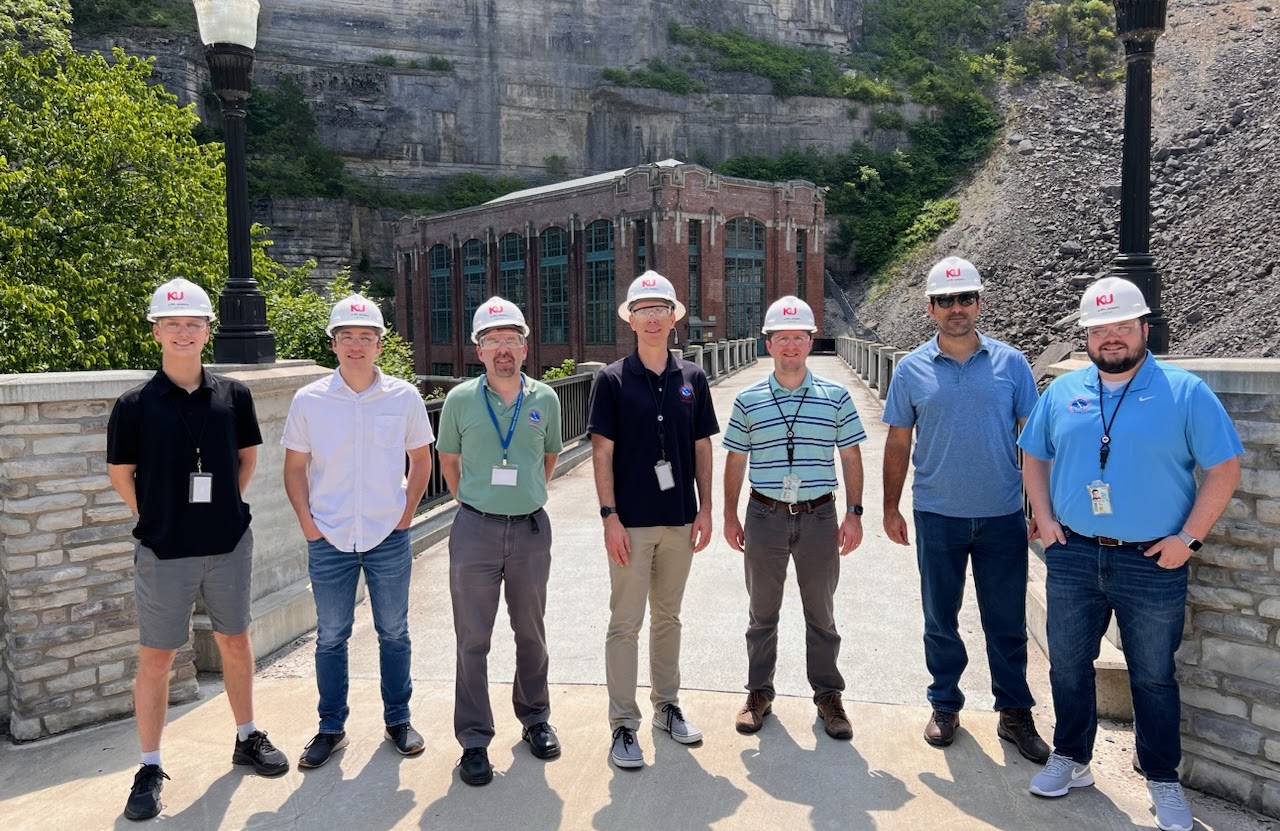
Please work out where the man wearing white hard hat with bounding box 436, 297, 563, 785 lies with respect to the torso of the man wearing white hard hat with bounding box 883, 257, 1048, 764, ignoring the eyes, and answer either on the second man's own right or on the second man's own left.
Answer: on the second man's own right

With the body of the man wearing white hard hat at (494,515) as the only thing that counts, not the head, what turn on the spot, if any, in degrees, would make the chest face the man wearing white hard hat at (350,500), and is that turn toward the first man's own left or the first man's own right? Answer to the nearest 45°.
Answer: approximately 90° to the first man's own right

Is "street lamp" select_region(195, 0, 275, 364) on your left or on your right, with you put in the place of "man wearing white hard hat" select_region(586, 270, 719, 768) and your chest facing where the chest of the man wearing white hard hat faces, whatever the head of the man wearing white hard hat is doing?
on your right

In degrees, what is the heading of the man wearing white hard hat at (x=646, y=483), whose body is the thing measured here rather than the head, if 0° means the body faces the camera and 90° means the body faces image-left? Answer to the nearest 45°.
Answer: approximately 0°

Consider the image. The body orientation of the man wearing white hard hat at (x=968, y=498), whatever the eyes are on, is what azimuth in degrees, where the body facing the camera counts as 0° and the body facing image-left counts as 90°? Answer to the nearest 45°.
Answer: approximately 0°

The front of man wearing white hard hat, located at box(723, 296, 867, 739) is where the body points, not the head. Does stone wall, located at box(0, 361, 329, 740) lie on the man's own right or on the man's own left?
on the man's own right

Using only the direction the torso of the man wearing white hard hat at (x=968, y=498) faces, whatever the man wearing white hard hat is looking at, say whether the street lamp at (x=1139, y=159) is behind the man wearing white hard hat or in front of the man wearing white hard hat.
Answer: behind

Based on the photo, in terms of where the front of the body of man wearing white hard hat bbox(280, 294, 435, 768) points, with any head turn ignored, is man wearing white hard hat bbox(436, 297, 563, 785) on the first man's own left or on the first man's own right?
on the first man's own left
